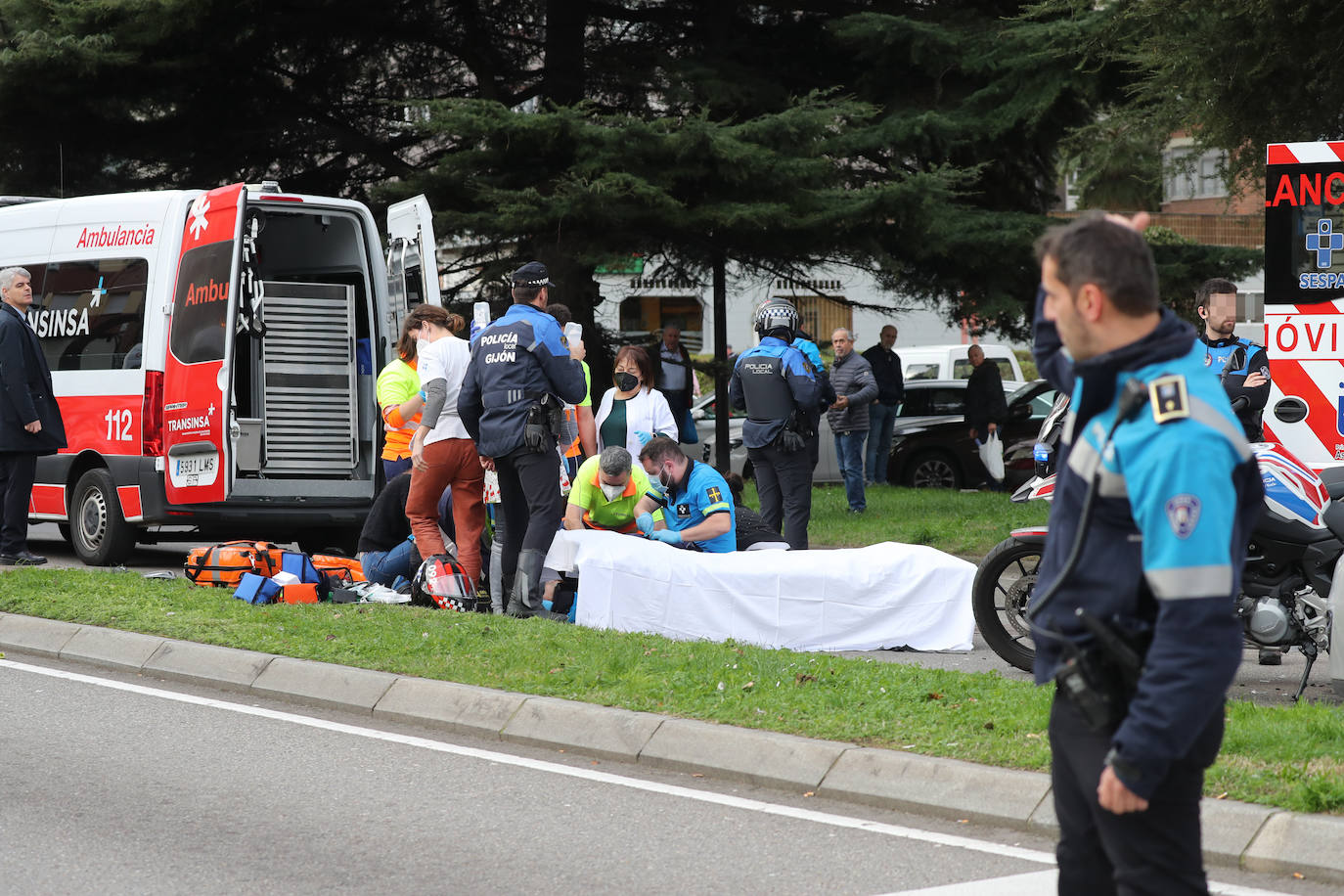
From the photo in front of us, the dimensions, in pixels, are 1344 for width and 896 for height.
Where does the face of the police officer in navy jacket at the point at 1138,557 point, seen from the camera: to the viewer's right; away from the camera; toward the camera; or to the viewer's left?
to the viewer's left

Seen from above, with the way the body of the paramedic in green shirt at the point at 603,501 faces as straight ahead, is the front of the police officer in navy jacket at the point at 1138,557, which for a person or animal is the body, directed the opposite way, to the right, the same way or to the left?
to the right

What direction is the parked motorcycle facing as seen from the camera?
to the viewer's left

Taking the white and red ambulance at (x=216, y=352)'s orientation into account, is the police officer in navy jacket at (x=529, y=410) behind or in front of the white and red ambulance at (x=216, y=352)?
behind

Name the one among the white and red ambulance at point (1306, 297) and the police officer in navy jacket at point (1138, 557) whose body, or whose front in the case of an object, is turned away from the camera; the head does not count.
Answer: the white and red ambulance

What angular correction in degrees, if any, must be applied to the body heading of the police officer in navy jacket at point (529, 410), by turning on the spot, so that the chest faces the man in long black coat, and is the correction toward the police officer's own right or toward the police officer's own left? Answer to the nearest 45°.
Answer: approximately 90° to the police officer's own left

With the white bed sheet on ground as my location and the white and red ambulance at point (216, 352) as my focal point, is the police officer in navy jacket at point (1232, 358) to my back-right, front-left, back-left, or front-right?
back-right

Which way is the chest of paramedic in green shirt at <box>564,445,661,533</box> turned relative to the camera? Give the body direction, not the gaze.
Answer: toward the camera

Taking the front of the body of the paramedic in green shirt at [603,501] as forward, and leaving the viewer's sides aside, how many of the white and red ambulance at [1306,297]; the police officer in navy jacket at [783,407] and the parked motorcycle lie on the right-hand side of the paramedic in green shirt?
0

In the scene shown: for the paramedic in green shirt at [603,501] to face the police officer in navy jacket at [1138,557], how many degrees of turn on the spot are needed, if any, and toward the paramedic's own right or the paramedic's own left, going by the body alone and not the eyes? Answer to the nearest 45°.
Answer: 0° — they already face them

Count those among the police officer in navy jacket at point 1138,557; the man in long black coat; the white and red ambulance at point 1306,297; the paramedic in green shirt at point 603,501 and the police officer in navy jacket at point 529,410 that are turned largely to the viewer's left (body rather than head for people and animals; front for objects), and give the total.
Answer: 1

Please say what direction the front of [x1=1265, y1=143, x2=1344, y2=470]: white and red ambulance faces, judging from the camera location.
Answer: facing away from the viewer
